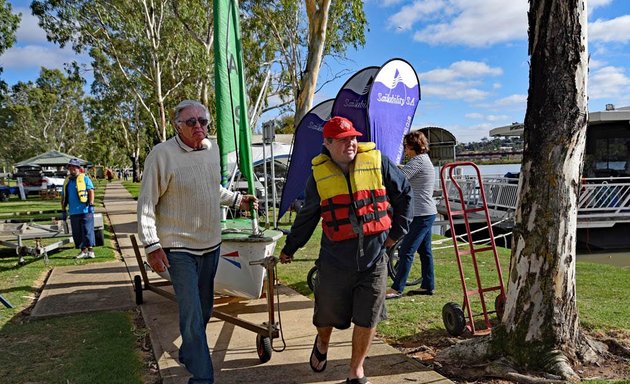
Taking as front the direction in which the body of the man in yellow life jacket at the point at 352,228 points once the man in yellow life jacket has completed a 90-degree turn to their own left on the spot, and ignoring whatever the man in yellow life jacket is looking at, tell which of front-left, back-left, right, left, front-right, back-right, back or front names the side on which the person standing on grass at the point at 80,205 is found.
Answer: back-left

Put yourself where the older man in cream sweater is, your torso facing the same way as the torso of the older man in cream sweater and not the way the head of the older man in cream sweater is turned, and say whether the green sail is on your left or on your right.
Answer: on your left

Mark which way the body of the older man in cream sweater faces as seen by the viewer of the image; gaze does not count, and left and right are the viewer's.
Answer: facing the viewer and to the right of the viewer

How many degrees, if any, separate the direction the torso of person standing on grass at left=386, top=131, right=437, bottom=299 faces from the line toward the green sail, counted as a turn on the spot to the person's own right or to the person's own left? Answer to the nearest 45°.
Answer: approximately 45° to the person's own left

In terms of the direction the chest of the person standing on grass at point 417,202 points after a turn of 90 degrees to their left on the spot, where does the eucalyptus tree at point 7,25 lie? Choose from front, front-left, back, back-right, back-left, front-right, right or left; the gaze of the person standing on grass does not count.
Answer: back-right

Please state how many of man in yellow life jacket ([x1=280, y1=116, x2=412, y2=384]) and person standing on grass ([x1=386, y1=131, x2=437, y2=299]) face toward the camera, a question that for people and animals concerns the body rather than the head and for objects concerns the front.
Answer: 1

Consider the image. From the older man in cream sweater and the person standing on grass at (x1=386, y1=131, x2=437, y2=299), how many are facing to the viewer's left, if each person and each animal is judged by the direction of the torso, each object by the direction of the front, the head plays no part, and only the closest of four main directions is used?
1

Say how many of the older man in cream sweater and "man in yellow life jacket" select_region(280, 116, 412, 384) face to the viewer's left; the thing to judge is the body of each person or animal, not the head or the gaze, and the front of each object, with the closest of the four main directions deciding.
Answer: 0

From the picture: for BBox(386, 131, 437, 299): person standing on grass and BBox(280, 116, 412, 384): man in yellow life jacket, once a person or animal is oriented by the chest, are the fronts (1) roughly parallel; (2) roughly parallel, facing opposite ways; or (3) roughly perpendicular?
roughly perpendicular

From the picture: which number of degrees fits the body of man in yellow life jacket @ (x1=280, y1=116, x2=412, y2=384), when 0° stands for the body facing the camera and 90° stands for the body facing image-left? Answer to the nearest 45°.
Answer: approximately 0°

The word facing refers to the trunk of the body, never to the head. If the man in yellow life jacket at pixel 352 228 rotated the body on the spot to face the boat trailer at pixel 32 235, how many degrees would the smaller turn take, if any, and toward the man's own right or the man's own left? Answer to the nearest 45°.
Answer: approximately 135° to the man's own right

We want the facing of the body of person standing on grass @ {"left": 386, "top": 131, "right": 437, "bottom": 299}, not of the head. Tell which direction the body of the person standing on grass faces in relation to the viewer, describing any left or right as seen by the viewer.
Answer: facing to the left of the viewer

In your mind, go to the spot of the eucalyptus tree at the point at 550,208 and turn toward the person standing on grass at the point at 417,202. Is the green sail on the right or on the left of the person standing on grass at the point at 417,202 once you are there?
left
